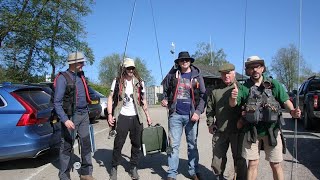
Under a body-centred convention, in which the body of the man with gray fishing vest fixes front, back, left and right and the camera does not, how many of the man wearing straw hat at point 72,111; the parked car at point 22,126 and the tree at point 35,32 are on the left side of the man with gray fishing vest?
0

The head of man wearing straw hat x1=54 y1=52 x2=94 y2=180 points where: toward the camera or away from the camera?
toward the camera

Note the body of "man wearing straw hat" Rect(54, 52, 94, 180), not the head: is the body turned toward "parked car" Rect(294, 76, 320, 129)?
no

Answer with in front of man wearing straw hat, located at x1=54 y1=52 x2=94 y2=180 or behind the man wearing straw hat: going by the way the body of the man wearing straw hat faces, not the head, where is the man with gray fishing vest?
in front

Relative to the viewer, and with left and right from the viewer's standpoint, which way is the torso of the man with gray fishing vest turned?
facing the viewer

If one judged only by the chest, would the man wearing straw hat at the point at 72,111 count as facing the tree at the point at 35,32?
no

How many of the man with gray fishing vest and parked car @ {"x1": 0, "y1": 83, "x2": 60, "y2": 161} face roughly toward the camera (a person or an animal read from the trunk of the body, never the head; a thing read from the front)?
1

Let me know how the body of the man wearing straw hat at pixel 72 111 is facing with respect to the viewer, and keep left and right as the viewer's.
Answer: facing the viewer and to the right of the viewer

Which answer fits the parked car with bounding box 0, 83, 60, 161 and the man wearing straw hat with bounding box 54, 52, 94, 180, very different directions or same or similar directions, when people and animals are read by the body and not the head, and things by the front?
very different directions

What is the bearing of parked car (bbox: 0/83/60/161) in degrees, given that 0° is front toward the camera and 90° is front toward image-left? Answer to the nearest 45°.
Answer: approximately 135°

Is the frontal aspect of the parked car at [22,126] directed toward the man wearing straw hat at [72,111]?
no

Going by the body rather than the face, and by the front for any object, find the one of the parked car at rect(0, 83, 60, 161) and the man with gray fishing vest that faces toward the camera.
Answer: the man with gray fishing vest
